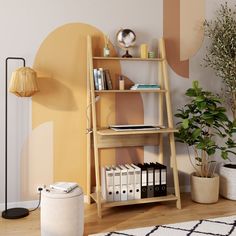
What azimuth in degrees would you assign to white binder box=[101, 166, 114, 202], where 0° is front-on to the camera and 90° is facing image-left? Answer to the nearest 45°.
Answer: approximately 0°

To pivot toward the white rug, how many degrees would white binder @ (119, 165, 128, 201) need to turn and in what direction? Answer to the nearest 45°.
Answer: approximately 45° to its left

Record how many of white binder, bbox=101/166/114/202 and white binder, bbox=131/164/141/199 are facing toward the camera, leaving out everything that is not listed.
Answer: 2

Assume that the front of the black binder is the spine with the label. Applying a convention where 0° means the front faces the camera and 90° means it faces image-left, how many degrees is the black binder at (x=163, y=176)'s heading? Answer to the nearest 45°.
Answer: approximately 0°
